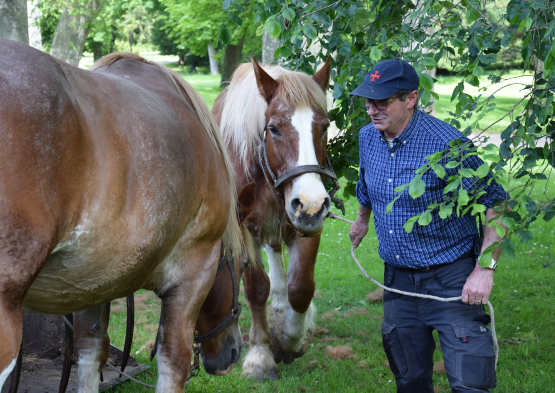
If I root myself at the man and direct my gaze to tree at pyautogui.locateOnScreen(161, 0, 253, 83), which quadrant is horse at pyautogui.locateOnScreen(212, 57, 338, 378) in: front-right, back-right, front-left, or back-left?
front-left

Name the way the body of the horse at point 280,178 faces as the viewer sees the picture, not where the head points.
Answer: toward the camera

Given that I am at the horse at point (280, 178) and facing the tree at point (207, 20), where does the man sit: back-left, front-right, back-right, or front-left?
back-right

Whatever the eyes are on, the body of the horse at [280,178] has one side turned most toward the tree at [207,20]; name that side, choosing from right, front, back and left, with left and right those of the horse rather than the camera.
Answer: back

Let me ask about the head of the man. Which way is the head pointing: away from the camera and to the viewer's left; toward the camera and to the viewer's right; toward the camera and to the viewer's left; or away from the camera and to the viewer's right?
toward the camera and to the viewer's left

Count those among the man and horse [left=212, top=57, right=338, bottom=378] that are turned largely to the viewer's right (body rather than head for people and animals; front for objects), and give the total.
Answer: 0

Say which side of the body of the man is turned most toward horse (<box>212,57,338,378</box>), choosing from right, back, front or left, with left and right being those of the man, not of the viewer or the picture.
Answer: right

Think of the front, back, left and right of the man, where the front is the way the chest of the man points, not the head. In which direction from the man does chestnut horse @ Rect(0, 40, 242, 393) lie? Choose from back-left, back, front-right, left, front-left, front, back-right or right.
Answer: front

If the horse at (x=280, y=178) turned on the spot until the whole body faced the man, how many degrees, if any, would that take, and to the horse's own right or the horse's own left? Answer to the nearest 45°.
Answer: approximately 45° to the horse's own left
